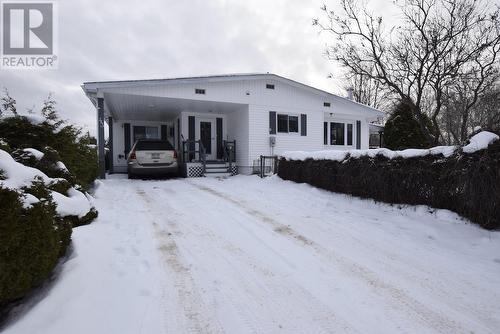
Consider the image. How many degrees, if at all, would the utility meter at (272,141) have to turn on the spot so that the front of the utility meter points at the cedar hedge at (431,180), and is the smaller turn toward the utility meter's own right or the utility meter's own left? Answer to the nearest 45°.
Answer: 0° — it already faces it

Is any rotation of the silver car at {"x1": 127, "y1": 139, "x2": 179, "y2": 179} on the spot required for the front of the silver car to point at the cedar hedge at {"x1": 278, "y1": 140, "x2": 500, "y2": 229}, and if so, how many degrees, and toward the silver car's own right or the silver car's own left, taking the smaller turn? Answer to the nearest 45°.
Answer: approximately 135° to the silver car's own right

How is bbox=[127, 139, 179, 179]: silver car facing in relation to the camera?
away from the camera

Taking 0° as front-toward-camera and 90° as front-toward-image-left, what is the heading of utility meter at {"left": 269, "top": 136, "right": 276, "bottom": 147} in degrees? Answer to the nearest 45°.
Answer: approximately 0°

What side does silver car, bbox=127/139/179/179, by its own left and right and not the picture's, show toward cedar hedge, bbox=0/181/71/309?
back

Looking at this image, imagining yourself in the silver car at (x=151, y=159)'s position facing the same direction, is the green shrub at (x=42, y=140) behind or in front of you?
behind
